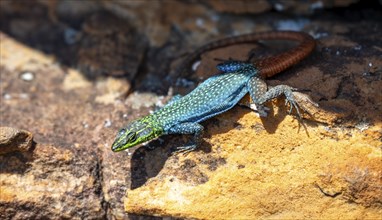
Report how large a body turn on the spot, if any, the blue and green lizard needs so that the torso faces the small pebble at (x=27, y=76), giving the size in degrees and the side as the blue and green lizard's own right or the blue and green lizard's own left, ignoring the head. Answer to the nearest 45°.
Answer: approximately 45° to the blue and green lizard's own right

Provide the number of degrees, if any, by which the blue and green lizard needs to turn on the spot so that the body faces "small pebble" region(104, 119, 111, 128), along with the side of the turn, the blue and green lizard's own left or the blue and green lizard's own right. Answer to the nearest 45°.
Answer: approximately 45° to the blue and green lizard's own right

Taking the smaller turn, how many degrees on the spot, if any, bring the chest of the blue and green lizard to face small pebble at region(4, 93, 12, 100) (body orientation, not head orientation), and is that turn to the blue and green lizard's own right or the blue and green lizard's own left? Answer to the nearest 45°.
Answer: approximately 45° to the blue and green lizard's own right
